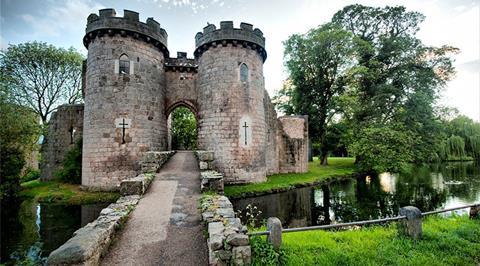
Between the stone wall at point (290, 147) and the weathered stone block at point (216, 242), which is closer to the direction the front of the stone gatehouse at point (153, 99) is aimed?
the weathered stone block

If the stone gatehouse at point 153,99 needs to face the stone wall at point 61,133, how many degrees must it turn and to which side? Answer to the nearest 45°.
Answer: approximately 135° to its right

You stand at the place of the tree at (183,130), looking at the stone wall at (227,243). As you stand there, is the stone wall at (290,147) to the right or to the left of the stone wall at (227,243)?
left

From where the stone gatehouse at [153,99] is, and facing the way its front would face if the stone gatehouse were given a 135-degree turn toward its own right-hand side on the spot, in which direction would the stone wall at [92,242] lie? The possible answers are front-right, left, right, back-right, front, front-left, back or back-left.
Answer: back-left

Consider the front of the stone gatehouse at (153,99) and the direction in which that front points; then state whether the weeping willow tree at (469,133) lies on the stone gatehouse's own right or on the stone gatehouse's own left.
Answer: on the stone gatehouse's own left

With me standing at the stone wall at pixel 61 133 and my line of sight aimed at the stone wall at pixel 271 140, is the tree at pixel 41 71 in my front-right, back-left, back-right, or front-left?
back-left

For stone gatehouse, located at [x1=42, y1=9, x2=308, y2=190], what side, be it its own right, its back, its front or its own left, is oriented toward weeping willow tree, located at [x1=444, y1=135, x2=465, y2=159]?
left

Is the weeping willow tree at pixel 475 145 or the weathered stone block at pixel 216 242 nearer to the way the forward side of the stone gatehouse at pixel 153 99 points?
the weathered stone block

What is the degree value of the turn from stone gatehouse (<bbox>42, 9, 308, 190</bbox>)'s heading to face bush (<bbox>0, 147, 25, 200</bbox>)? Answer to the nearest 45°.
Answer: approximately 90° to its right

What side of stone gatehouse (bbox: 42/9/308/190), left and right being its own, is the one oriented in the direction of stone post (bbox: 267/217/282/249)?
front

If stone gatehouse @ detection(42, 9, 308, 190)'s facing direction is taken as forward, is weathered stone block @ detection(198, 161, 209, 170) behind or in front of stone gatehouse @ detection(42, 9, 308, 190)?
in front

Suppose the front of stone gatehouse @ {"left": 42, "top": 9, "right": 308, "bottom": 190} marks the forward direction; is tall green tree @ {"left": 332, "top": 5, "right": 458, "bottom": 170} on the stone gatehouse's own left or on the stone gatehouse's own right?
on the stone gatehouse's own left

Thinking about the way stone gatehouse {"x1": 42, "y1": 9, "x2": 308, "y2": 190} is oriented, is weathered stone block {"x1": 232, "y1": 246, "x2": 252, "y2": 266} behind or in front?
in front

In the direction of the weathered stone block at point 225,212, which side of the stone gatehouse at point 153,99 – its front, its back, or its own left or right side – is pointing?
front

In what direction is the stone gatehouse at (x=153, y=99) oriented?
toward the camera
